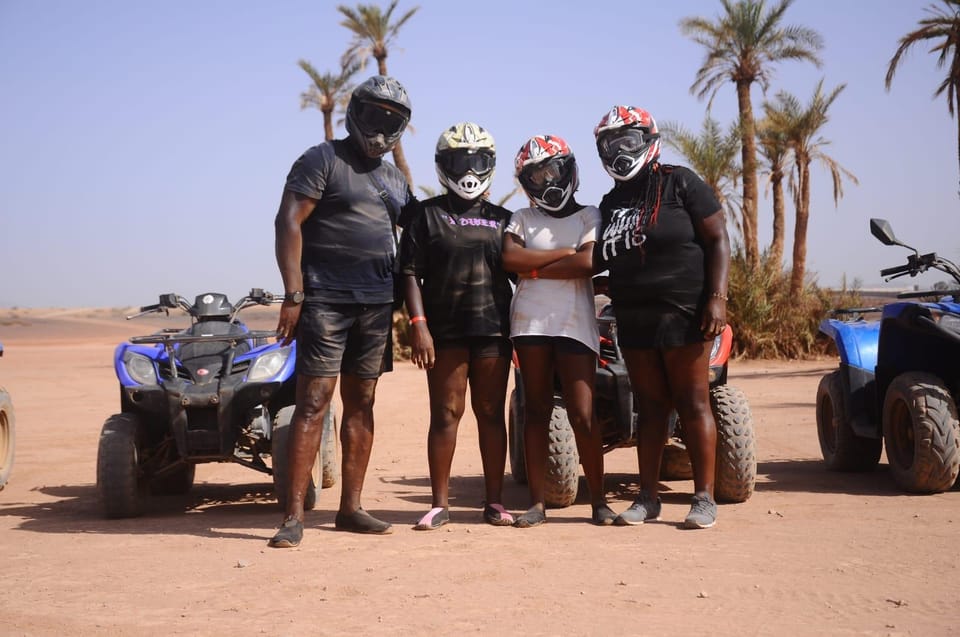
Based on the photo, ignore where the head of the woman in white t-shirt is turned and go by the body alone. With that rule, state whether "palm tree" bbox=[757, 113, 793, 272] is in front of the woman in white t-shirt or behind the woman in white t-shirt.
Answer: behind

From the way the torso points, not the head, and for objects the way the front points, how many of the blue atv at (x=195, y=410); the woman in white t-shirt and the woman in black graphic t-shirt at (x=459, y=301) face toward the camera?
3

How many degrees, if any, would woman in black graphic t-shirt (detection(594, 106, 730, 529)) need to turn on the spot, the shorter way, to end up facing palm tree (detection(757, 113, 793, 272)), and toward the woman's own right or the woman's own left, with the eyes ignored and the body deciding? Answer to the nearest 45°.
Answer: approximately 135° to the woman's own right

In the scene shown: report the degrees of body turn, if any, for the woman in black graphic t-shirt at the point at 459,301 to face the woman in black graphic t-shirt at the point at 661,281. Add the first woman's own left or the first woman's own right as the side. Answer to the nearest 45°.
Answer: approximately 90° to the first woman's own left

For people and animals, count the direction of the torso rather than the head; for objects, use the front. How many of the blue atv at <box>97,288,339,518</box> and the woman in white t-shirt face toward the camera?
2

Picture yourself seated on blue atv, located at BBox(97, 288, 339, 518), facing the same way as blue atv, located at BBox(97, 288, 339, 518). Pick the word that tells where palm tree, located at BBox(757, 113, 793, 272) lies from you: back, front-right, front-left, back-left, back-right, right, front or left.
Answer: back-left

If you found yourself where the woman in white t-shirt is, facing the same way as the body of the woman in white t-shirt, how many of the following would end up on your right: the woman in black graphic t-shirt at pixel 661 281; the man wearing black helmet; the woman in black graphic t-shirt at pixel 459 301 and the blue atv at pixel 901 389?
2

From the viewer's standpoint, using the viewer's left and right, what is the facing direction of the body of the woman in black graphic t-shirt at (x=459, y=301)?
facing the viewer

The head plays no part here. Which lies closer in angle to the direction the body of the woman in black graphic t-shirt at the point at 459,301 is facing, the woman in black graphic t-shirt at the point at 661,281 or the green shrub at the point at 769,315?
the woman in black graphic t-shirt

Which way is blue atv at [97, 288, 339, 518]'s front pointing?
toward the camera

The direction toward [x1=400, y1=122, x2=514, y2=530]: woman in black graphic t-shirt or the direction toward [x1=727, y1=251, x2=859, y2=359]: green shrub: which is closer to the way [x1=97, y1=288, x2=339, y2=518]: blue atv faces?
the woman in black graphic t-shirt

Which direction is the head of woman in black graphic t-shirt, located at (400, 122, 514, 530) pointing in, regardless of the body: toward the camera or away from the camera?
toward the camera
